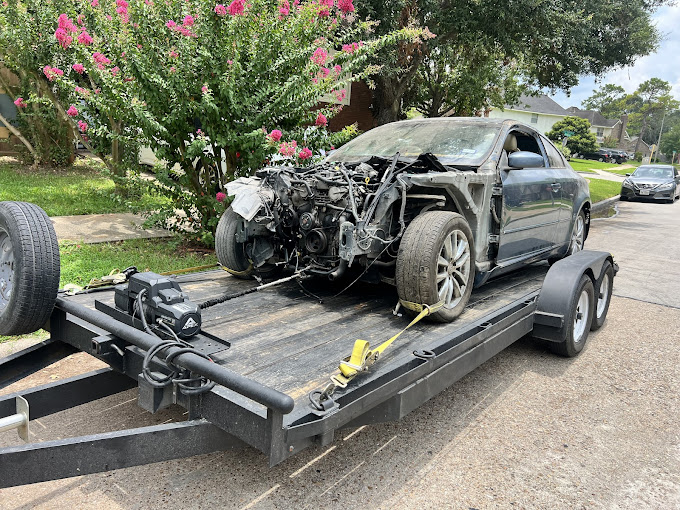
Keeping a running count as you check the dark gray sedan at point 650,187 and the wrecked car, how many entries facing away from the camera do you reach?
0

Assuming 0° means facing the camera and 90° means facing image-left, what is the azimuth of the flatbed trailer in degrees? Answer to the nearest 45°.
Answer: approximately 45°

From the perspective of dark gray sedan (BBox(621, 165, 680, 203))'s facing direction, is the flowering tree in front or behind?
in front

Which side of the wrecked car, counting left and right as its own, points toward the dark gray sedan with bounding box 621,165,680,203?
back

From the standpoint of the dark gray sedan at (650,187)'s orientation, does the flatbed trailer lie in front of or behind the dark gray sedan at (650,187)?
in front

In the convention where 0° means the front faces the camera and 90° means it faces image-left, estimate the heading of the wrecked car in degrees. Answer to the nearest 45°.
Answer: approximately 45°

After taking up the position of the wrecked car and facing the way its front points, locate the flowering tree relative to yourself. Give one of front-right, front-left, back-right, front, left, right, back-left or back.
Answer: right

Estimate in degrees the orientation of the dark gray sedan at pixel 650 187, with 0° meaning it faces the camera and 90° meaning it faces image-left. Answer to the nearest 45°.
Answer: approximately 45°
